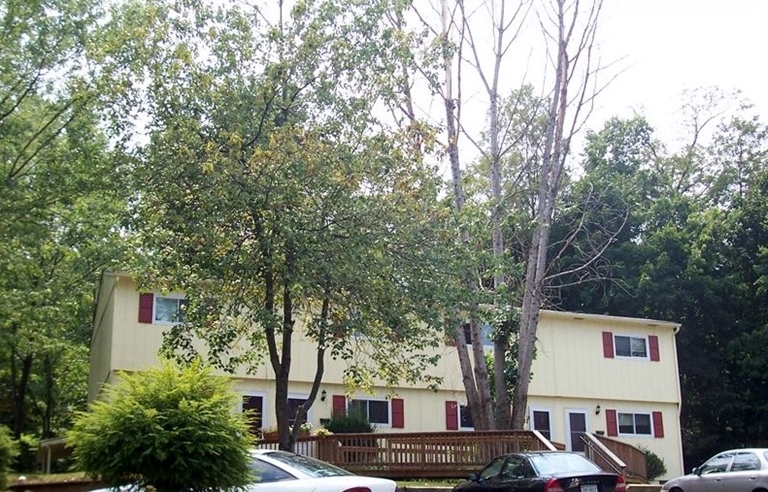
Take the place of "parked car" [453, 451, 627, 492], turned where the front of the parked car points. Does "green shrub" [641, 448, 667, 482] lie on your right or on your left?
on your right

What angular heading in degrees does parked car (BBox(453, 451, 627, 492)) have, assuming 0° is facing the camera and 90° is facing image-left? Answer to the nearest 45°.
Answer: approximately 135°

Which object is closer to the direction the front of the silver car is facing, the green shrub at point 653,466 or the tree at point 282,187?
the tree

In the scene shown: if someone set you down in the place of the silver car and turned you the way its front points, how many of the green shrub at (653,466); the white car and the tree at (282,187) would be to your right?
1

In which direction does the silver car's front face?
to the viewer's left

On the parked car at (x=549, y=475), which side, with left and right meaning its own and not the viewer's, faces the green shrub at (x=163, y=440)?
left

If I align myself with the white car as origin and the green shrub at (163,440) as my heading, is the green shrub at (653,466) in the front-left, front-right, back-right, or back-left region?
back-right

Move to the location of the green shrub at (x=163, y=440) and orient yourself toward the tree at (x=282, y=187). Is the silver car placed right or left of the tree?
right

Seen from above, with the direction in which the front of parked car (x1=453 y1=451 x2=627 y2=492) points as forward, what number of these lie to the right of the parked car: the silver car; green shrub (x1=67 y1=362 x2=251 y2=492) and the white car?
1

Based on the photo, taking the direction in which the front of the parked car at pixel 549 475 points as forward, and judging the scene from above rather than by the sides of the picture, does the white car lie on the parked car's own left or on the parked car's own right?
on the parked car's own left

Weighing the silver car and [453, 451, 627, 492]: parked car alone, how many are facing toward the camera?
0
